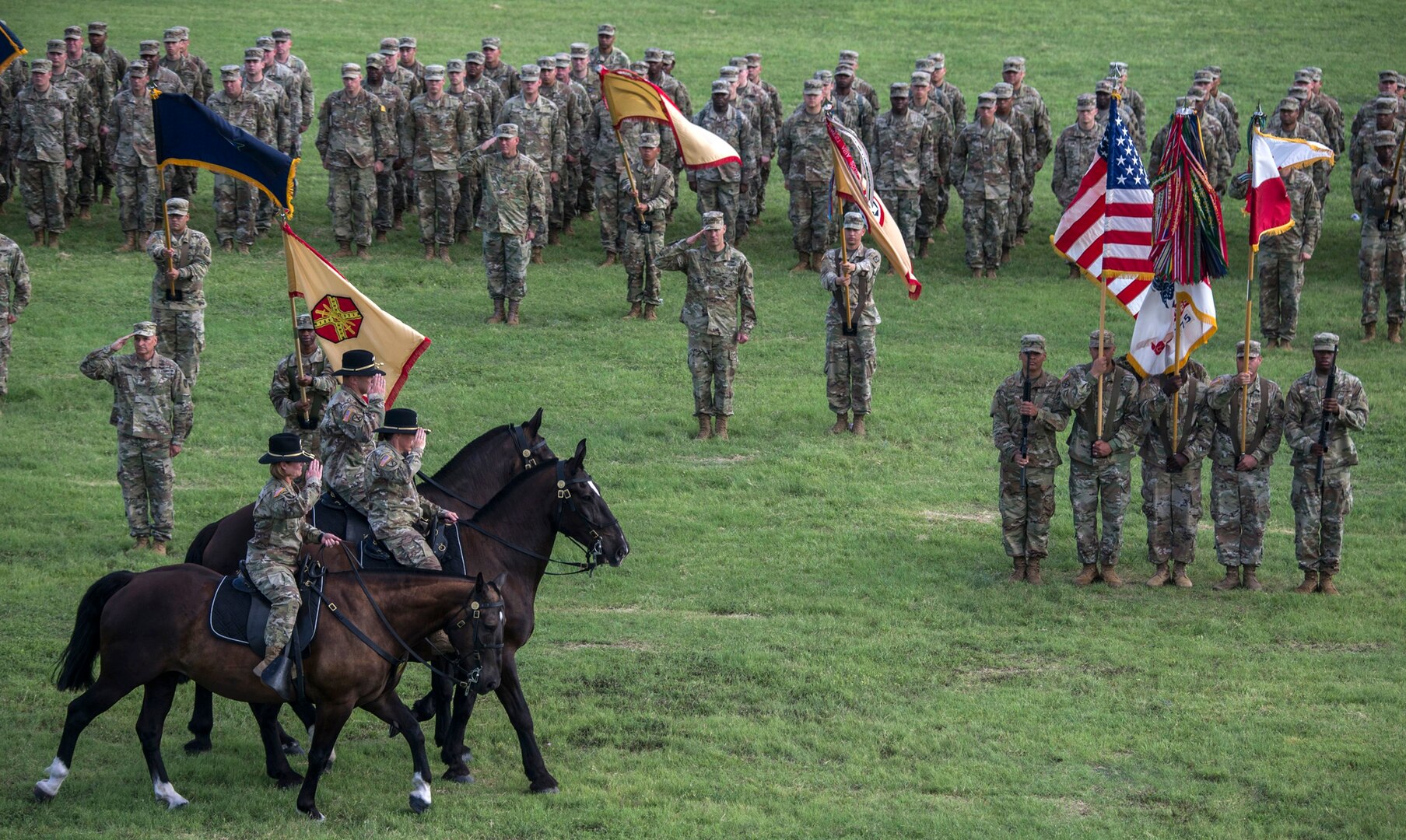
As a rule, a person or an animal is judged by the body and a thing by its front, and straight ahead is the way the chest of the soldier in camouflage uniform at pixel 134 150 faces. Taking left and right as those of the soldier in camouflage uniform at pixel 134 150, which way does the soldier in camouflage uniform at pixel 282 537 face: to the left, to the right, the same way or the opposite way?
to the left

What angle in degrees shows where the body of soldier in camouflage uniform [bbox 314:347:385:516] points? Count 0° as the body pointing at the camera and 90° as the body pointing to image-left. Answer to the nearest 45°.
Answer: approximately 270°

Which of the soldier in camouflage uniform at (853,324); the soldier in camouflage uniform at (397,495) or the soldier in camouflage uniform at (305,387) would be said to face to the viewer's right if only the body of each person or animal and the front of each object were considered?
the soldier in camouflage uniform at (397,495)

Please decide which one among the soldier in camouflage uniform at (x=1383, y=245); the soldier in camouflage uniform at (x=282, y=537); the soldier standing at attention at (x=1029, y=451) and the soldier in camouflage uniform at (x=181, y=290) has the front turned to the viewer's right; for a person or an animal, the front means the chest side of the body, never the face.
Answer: the soldier in camouflage uniform at (x=282, y=537)

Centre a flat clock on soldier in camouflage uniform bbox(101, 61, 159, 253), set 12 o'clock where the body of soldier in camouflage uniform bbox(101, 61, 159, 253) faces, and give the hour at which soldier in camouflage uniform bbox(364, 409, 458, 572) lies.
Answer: soldier in camouflage uniform bbox(364, 409, 458, 572) is roughly at 12 o'clock from soldier in camouflage uniform bbox(101, 61, 159, 253).

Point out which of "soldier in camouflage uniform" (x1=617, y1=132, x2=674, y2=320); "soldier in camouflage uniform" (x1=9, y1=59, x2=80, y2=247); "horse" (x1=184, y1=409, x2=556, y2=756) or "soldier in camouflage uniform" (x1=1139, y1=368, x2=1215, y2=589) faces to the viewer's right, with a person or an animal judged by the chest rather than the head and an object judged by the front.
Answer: the horse

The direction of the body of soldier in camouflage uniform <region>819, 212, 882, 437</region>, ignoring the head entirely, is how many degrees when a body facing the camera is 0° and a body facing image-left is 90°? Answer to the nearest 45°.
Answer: approximately 0°
